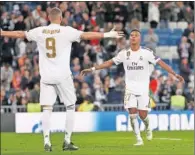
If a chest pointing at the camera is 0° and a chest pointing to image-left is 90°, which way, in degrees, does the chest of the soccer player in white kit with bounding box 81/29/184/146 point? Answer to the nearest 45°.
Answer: approximately 0°

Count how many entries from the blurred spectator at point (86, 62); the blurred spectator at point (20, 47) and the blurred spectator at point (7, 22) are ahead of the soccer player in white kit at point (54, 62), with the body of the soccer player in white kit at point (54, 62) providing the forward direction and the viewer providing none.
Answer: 3

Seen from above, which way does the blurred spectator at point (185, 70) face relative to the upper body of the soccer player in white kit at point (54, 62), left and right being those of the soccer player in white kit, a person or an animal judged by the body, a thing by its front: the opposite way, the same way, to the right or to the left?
the opposite way

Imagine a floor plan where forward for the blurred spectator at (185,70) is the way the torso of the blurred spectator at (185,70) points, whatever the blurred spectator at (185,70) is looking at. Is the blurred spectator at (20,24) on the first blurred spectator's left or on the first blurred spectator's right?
on the first blurred spectator's right

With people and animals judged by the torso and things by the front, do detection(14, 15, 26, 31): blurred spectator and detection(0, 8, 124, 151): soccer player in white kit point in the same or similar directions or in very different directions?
very different directions
